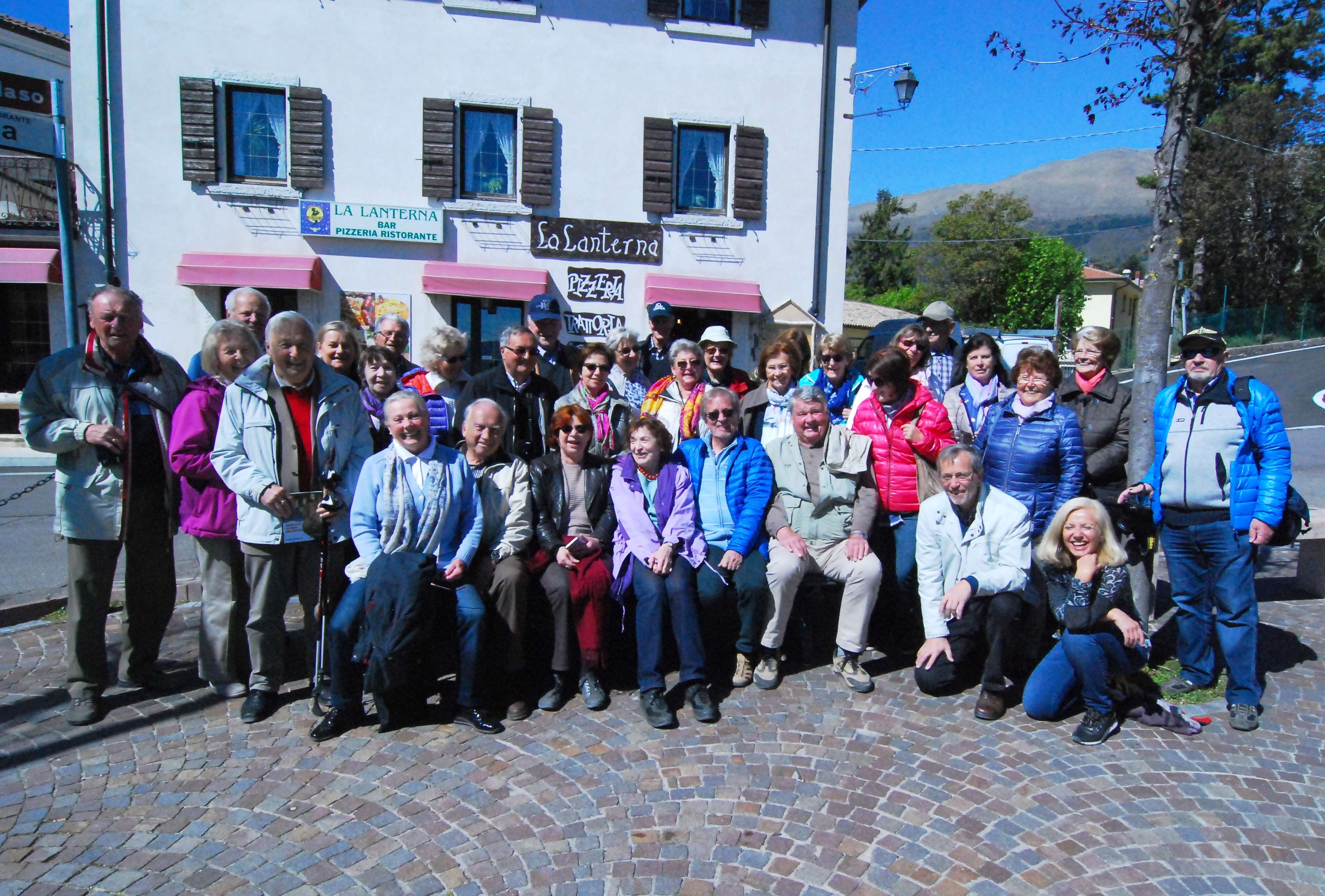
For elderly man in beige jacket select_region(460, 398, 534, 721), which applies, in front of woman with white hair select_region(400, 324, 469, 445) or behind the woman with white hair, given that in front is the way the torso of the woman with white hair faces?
in front

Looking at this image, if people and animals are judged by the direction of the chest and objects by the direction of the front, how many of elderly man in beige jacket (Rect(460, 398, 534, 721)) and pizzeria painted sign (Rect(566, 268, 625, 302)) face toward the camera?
2

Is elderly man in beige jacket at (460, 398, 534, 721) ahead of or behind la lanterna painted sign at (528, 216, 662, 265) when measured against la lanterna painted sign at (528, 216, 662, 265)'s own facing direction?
ahead

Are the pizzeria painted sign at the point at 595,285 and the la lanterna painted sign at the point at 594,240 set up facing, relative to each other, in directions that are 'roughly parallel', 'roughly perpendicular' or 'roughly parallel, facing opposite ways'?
roughly parallel

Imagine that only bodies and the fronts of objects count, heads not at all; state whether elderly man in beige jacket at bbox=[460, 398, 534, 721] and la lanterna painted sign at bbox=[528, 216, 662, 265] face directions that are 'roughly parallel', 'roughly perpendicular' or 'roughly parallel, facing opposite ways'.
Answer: roughly parallel

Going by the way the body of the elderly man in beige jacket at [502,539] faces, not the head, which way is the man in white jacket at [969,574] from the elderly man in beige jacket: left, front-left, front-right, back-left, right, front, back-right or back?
left

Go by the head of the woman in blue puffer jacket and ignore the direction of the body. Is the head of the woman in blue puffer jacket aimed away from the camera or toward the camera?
toward the camera

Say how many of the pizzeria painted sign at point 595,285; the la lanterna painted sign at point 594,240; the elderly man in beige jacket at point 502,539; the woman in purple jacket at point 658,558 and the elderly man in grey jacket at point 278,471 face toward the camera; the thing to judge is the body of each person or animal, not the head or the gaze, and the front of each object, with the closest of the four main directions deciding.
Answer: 5

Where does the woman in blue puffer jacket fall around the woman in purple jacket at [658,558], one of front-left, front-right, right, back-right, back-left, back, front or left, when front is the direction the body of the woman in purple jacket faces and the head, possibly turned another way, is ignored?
left

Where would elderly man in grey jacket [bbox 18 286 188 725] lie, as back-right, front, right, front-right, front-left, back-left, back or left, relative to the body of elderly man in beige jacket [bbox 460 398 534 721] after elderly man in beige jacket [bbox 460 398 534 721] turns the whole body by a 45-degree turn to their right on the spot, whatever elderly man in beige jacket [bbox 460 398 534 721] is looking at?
front-right

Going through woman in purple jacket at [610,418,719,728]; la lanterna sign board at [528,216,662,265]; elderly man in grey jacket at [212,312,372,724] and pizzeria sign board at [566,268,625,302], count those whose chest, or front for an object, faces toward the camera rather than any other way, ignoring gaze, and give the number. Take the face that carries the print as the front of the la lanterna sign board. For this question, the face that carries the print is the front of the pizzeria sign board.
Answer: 4

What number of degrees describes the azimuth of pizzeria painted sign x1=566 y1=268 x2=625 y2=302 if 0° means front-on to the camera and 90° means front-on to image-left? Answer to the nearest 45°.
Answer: approximately 0°

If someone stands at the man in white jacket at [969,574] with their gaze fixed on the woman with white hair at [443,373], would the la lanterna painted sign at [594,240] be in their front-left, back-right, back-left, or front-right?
front-right

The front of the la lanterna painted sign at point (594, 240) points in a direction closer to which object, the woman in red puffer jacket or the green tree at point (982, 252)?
the woman in red puffer jacket

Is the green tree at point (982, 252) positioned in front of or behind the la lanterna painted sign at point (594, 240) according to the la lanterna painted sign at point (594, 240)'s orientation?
behind

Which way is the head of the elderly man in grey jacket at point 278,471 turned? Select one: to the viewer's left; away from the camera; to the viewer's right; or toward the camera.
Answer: toward the camera

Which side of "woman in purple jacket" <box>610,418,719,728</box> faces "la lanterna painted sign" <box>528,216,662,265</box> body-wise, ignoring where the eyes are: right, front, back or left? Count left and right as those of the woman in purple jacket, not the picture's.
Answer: back

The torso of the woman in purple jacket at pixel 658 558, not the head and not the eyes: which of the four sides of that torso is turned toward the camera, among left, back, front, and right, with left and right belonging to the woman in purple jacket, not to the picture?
front

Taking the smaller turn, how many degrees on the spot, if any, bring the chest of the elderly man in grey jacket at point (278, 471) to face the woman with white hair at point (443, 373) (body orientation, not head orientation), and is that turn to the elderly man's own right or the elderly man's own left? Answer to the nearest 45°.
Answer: approximately 135° to the elderly man's own left

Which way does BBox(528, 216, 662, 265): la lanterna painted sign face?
toward the camera

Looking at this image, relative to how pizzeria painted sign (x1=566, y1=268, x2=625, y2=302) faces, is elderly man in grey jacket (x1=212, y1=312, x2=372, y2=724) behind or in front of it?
in front

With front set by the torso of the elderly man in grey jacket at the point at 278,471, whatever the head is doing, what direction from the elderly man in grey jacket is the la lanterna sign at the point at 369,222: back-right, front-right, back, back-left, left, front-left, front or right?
back
